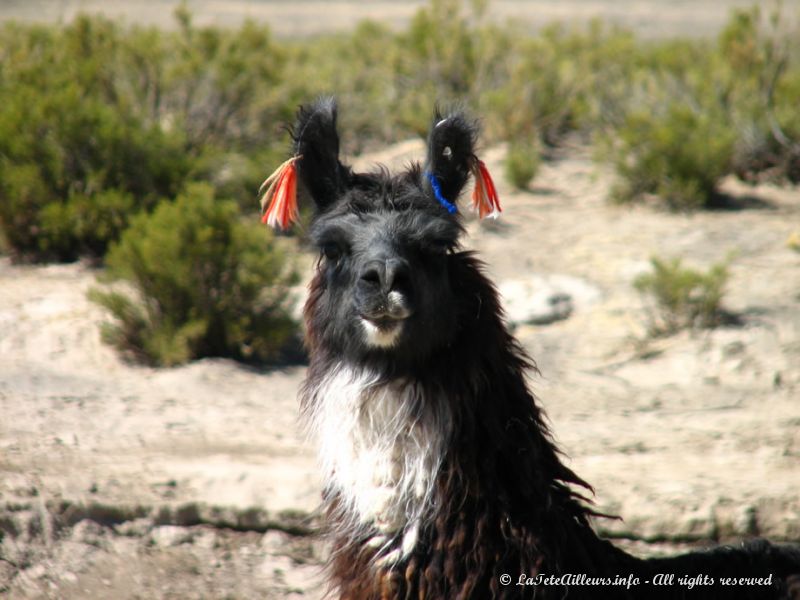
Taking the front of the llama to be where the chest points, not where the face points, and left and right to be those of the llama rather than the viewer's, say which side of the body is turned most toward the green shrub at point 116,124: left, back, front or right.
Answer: right

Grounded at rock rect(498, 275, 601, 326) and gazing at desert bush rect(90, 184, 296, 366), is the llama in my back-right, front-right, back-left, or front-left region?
front-left

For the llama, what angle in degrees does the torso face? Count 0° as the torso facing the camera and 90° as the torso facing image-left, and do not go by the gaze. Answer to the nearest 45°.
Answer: approximately 45°

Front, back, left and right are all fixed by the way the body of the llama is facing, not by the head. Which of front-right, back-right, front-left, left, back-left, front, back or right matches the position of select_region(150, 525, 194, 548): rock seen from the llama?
right

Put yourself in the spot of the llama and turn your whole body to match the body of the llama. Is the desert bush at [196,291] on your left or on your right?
on your right

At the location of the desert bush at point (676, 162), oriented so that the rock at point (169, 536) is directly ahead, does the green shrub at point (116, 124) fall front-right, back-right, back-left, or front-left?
front-right

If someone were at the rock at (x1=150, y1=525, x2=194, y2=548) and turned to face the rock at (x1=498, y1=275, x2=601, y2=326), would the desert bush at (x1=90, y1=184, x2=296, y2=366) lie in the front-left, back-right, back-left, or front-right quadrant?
front-left

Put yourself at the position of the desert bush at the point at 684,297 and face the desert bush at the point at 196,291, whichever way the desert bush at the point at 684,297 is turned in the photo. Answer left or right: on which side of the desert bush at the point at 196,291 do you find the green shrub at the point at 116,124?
right

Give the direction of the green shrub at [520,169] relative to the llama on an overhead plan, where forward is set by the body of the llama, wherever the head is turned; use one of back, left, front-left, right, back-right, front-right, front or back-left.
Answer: back-right

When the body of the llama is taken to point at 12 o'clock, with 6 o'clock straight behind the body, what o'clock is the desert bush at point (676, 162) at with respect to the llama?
The desert bush is roughly at 5 o'clock from the llama.
